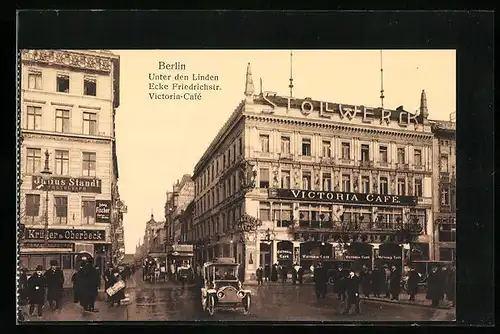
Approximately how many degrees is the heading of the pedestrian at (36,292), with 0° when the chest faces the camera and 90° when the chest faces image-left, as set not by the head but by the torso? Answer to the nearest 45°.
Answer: approximately 0°

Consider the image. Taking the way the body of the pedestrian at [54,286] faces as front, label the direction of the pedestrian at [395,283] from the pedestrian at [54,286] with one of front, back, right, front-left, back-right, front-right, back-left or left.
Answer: left

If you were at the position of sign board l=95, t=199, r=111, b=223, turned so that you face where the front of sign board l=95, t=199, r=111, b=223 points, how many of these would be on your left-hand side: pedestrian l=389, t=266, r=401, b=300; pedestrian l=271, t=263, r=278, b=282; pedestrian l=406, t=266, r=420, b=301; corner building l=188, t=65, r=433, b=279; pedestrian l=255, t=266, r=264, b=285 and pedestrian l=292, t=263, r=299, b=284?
6

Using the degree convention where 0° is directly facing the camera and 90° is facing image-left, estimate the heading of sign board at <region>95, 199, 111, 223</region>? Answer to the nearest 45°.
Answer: approximately 0°
